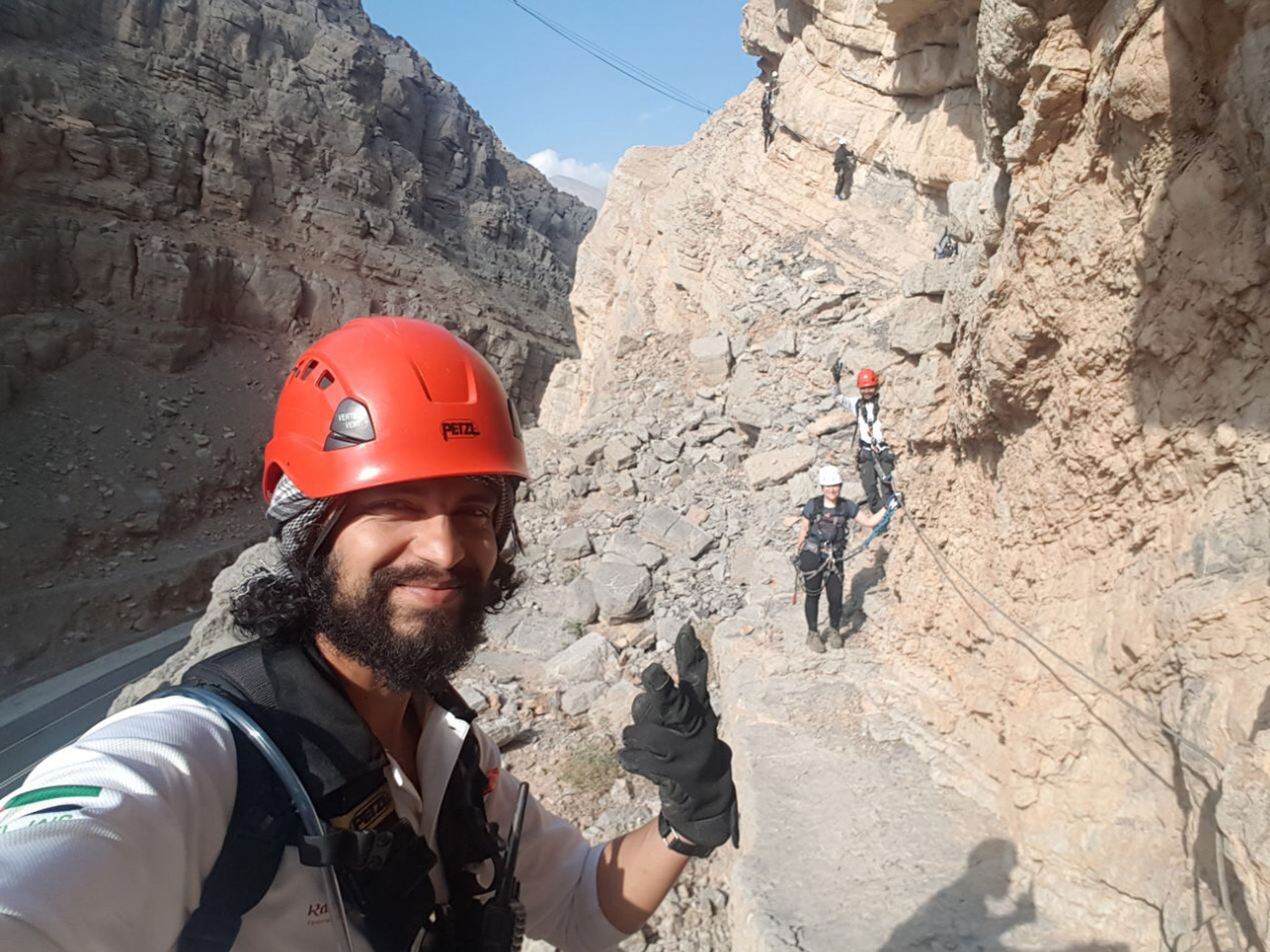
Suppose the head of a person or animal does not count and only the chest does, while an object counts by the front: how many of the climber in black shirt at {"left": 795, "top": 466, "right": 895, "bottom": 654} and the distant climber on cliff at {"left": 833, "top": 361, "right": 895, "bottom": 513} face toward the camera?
2

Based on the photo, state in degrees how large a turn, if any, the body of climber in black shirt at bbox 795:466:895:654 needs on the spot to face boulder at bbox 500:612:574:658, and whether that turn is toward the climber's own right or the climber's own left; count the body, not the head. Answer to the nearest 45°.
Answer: approximately 135° to the climber's own right

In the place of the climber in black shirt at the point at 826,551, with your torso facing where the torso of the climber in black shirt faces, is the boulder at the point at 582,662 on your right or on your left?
on your right

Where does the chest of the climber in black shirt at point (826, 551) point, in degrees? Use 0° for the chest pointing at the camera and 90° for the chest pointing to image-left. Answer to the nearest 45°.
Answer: approximately 0°

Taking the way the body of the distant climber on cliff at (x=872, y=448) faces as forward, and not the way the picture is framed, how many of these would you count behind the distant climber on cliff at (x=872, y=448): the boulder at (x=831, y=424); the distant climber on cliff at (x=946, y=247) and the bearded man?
2

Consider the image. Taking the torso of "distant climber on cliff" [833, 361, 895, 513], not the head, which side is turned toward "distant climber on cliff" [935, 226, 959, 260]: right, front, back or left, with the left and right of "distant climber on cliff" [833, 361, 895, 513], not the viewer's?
back

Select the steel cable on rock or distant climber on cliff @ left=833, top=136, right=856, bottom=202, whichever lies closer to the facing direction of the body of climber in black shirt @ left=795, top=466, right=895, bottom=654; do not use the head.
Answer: the steel cable on rock

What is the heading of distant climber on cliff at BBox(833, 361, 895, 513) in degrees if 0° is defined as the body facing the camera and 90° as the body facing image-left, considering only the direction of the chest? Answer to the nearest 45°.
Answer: approximately 0°
